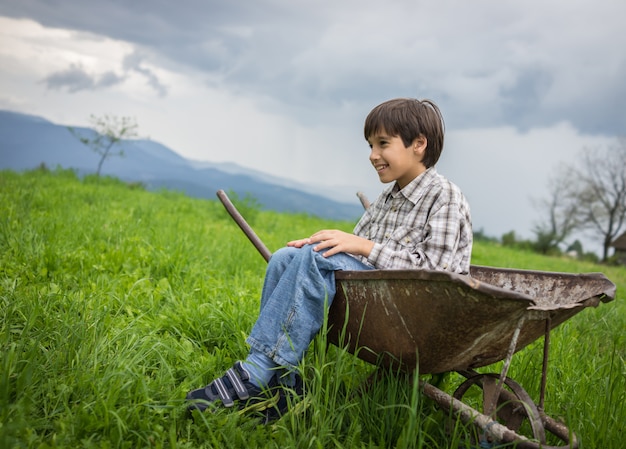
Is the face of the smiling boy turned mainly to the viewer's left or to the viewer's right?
to the viewer's left

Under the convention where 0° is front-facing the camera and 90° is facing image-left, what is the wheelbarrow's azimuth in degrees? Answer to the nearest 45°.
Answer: approximately 315°

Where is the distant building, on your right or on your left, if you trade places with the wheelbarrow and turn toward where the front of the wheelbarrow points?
on your left
